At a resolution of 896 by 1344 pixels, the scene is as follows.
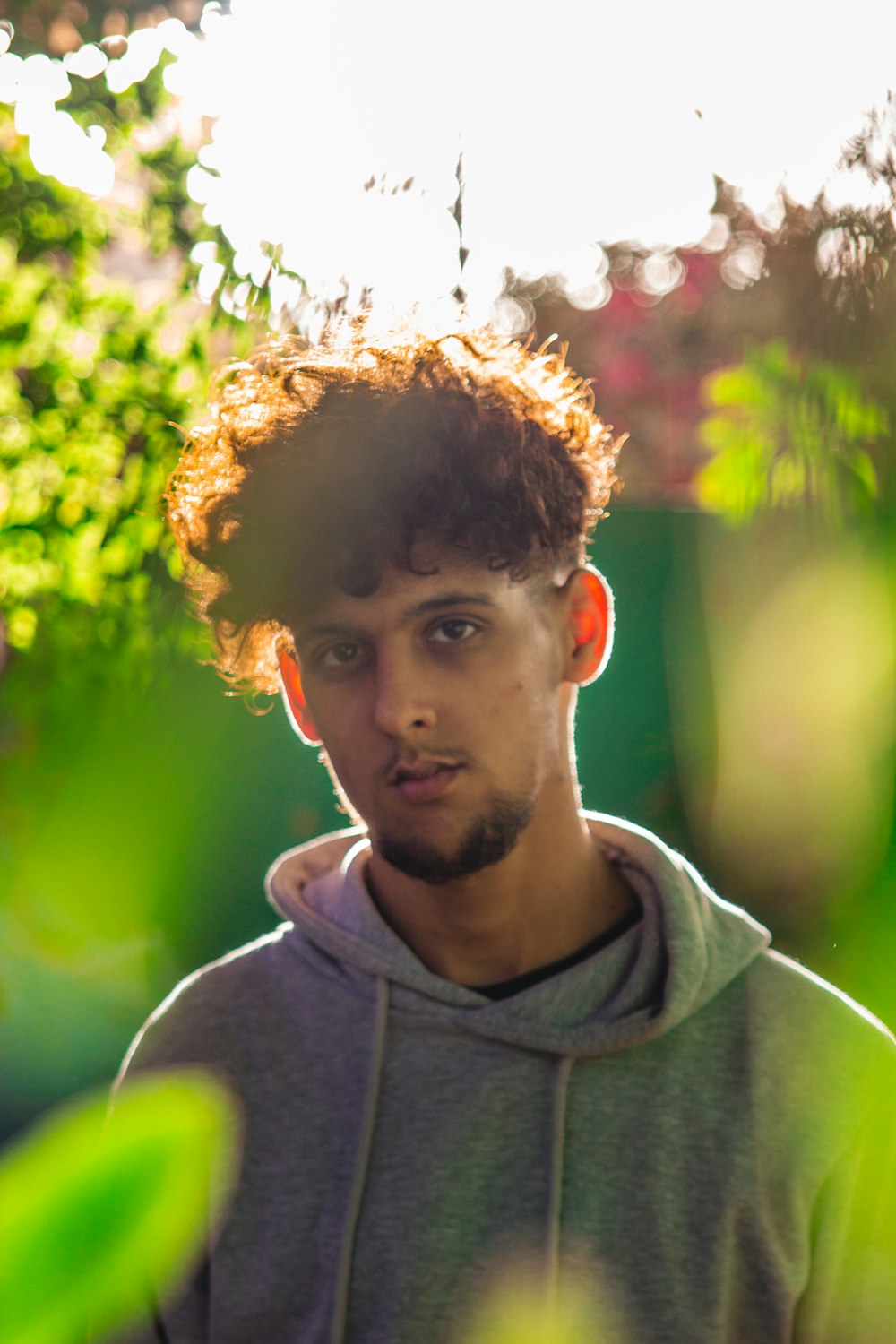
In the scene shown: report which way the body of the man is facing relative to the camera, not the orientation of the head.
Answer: toward the camera

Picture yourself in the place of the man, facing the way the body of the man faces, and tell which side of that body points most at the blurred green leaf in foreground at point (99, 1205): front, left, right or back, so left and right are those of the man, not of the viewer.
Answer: front
